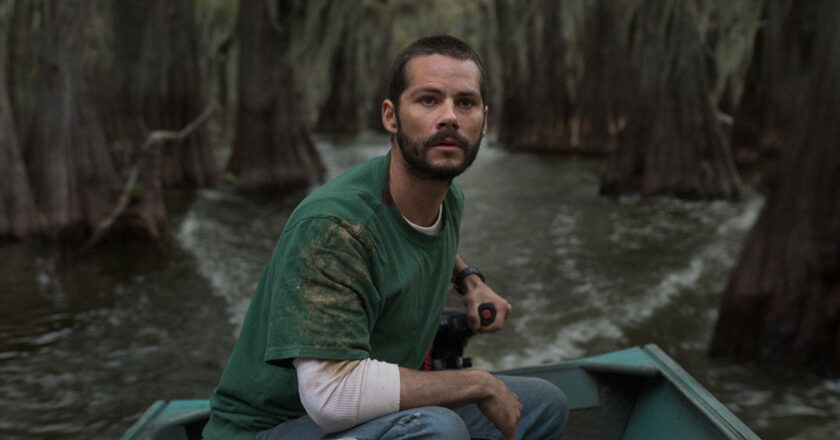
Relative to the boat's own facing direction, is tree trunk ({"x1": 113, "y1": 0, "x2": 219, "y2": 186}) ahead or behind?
behind

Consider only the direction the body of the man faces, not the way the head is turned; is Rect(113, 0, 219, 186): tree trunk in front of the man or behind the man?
behind

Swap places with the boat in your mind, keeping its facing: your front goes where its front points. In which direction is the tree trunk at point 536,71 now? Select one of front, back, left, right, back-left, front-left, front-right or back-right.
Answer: back

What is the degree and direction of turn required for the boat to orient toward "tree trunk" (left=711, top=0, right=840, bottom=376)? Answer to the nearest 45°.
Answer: approximately 135° to its left

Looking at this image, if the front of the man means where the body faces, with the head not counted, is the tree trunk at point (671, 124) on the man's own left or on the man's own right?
on the man's own left

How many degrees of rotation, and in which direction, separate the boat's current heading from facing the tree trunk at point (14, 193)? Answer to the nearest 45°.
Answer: approximately 135° to its right

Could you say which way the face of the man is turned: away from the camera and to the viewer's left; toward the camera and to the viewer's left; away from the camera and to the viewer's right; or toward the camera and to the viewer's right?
toward the camera and to the viewer's right

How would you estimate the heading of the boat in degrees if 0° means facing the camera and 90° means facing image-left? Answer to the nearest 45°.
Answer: approximately 0°

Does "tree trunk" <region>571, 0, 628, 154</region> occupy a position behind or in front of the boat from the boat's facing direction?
behind

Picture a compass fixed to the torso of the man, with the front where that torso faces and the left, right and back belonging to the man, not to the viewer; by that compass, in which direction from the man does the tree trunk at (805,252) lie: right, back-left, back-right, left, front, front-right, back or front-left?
left
